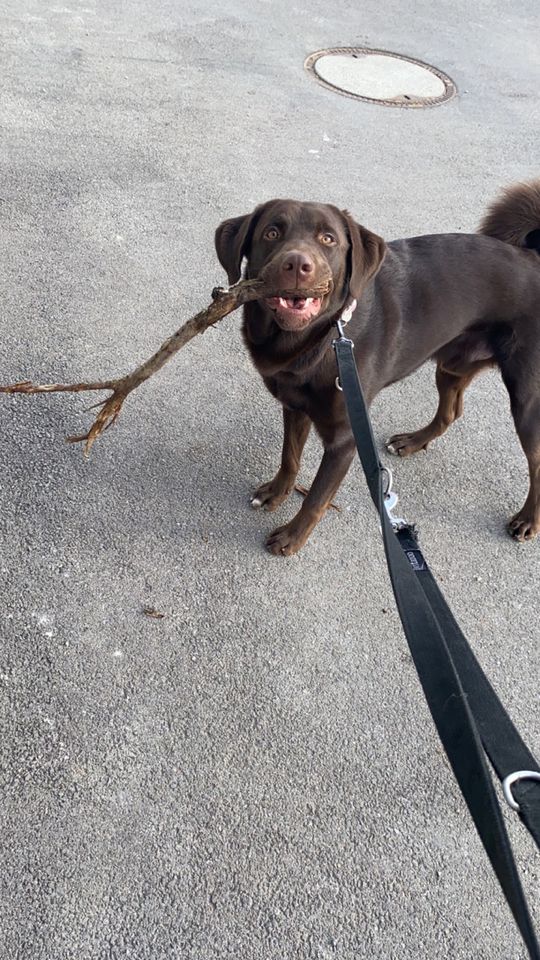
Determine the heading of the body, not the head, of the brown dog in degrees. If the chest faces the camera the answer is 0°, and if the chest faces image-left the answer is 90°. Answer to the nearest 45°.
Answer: approximately 45°

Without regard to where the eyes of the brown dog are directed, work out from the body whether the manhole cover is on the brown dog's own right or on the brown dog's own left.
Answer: on the brown dog's own right
